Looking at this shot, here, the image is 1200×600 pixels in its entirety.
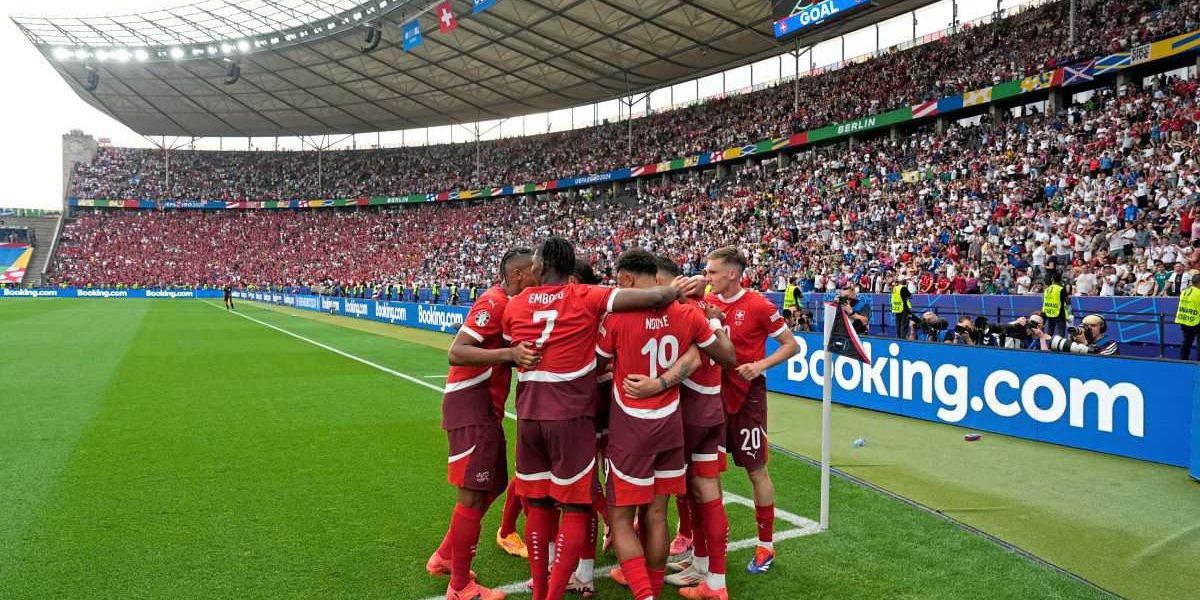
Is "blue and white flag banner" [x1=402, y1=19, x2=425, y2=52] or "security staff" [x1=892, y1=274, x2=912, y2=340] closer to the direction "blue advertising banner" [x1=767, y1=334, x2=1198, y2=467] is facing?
the blue and white flag banner

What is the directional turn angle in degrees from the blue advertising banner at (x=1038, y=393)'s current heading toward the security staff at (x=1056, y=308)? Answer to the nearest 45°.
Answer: approximately 135° to its right

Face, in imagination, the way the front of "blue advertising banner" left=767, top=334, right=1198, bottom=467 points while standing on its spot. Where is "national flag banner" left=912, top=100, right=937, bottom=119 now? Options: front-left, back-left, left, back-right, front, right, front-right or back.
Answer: back-right

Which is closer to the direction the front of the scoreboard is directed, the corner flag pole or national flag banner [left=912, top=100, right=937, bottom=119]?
the corner flag pole

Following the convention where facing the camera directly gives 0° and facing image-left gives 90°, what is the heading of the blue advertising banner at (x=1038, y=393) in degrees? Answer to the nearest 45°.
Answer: approximately 45°

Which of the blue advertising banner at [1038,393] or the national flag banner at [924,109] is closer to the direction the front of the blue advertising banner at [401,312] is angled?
the blue advertising banner

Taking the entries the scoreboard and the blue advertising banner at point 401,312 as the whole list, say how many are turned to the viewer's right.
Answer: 0

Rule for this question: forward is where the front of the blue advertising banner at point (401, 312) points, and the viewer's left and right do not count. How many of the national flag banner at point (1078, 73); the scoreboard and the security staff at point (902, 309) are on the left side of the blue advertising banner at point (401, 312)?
3

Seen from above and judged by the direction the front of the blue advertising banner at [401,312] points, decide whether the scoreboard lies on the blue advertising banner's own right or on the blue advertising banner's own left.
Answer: on the blue advertising banner's own left

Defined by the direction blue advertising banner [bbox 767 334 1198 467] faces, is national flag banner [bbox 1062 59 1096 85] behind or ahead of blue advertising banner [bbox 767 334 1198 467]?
behind

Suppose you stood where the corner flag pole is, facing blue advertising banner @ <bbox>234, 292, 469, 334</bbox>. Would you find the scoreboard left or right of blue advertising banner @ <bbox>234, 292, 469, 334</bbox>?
right
